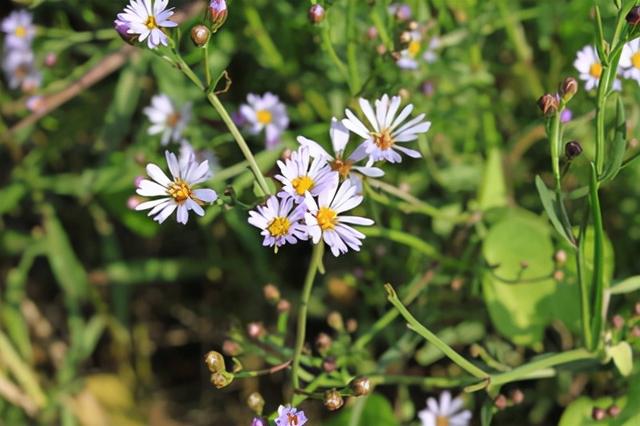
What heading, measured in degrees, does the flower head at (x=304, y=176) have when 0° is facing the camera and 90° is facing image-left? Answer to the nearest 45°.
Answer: approximately 0°

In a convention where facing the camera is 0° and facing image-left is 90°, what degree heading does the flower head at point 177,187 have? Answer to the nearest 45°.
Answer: approximately 0°
